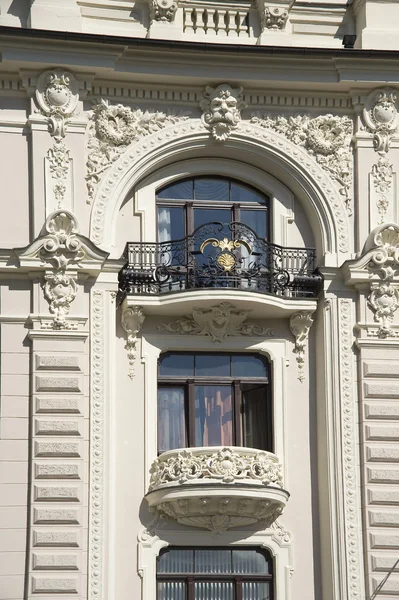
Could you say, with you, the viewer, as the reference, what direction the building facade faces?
facing the viewer
